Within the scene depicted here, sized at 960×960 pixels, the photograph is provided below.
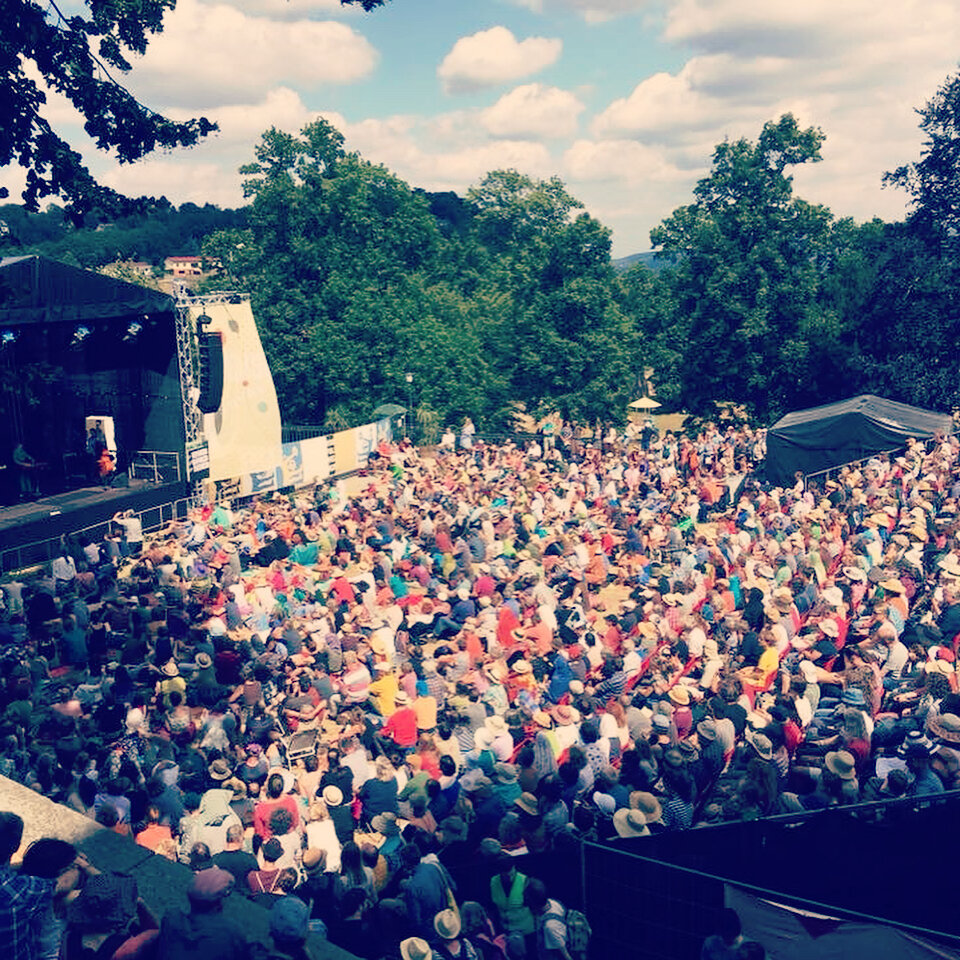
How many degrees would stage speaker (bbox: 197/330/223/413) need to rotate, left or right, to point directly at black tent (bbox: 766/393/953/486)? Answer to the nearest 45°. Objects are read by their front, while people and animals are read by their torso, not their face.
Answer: approximately 45° to its left

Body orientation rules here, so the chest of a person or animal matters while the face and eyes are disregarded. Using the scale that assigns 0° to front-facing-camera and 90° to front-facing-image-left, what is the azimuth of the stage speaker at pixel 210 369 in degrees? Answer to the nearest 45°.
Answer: approximately 315°

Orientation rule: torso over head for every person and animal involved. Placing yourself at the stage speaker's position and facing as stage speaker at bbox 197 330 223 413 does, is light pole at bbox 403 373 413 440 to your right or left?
on your left

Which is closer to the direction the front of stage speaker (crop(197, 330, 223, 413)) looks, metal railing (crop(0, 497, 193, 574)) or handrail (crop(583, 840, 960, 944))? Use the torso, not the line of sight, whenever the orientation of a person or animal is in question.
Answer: the handrail

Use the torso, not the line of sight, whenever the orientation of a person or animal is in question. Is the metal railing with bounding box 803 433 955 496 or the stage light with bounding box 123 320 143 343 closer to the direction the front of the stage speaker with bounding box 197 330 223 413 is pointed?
the metal railing

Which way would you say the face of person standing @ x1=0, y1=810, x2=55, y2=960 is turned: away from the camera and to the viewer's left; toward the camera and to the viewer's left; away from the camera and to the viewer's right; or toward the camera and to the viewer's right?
away from the camera and to the viewer's left

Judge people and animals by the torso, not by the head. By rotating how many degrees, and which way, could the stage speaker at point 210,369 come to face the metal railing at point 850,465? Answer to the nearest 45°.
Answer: approximately 45° to its left

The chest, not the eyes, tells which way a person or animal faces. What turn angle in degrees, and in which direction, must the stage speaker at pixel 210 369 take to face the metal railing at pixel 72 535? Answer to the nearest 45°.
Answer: approximately 90° to its right

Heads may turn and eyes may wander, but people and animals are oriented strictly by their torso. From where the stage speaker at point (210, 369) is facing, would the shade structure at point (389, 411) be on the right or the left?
on its left

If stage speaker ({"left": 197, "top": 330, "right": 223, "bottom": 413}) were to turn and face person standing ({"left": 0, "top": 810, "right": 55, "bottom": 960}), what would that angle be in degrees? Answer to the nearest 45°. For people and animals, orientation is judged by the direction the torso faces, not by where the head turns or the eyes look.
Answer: approximately 45° to its right
